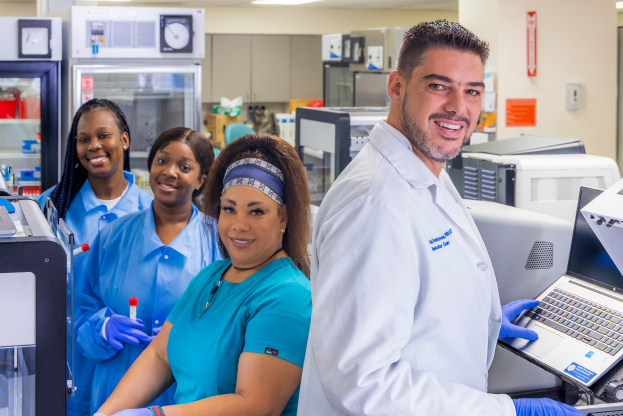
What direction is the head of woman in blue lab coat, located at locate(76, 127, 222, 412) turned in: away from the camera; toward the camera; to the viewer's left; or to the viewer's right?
toward the camera

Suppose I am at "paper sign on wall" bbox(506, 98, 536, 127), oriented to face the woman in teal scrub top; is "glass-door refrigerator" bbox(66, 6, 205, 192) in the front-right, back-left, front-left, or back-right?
front-right

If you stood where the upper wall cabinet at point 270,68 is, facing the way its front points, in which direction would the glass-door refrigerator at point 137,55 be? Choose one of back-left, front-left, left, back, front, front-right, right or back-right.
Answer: front

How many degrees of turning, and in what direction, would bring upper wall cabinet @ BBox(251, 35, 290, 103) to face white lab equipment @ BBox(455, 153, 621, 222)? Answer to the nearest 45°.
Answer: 0° — it already faces it

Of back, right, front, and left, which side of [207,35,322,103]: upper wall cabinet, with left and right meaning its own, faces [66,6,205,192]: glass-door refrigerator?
front

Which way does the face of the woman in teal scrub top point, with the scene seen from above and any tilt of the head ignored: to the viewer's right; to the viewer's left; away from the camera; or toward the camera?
toward the camera

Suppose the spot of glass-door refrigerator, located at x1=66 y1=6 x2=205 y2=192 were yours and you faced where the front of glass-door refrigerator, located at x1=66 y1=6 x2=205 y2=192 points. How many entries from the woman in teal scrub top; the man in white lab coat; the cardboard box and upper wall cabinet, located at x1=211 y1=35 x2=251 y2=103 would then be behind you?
2

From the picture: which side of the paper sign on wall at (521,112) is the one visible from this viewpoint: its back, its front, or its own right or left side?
front

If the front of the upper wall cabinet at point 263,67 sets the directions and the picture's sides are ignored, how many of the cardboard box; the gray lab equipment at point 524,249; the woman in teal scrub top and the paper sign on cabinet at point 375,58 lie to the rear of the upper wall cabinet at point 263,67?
0

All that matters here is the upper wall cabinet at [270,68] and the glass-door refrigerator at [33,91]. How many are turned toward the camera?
2

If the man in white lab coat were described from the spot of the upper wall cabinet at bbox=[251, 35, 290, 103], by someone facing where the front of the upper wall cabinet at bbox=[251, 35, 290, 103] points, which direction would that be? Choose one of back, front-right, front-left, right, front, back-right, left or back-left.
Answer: front

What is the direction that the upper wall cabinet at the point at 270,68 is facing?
toward the camera

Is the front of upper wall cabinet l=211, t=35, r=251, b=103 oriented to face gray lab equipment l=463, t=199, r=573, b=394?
yes

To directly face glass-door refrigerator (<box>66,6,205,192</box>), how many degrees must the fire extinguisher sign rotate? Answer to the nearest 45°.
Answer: approximately 45° to its right

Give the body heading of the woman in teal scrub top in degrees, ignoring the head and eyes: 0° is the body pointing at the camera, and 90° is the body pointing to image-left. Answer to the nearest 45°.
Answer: approximately 45°

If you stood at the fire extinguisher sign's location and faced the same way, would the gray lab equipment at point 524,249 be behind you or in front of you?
in front

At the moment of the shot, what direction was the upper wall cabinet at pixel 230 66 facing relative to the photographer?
facing the viewer
